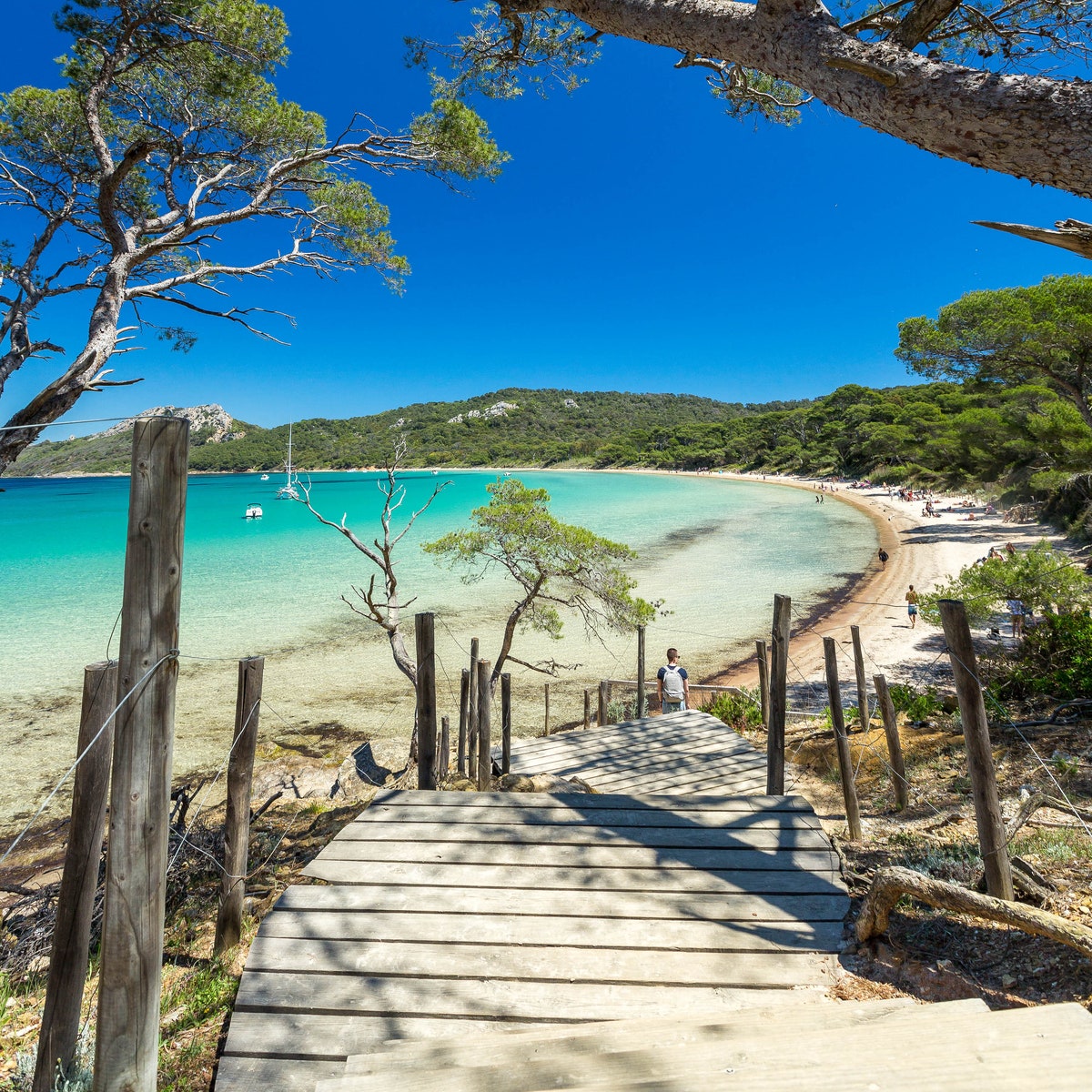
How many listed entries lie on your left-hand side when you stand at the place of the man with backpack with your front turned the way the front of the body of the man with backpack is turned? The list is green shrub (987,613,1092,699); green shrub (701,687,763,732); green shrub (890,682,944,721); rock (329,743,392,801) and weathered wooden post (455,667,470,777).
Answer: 2

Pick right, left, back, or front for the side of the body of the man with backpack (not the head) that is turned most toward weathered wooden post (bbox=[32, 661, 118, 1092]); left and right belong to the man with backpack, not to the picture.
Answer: back

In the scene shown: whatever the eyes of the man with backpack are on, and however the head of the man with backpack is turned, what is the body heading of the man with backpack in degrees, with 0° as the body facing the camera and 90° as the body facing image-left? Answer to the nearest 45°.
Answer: approximately 180°

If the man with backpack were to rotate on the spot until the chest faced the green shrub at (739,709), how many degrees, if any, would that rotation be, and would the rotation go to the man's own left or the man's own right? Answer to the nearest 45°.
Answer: approximately 45° to the man's own right

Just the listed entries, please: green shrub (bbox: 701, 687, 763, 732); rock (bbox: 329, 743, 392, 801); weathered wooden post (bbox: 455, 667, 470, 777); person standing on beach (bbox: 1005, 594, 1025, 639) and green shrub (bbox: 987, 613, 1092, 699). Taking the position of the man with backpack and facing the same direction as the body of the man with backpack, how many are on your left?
2

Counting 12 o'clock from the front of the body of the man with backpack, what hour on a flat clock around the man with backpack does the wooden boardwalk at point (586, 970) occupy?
The wooden boardwalk is roughly at 6 o'clock from the man with backpack.

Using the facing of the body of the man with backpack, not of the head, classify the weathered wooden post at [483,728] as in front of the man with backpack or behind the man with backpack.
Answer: behind

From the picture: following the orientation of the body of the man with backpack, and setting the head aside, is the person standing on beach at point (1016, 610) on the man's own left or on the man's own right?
on the man's own right

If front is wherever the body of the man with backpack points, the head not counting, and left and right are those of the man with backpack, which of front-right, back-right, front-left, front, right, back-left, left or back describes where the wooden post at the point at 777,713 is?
back

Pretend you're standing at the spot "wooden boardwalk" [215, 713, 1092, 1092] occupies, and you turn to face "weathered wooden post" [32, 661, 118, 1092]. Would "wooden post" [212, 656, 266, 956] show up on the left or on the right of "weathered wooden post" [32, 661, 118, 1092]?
right

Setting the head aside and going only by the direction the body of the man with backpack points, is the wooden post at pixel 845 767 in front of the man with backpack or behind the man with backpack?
behind
